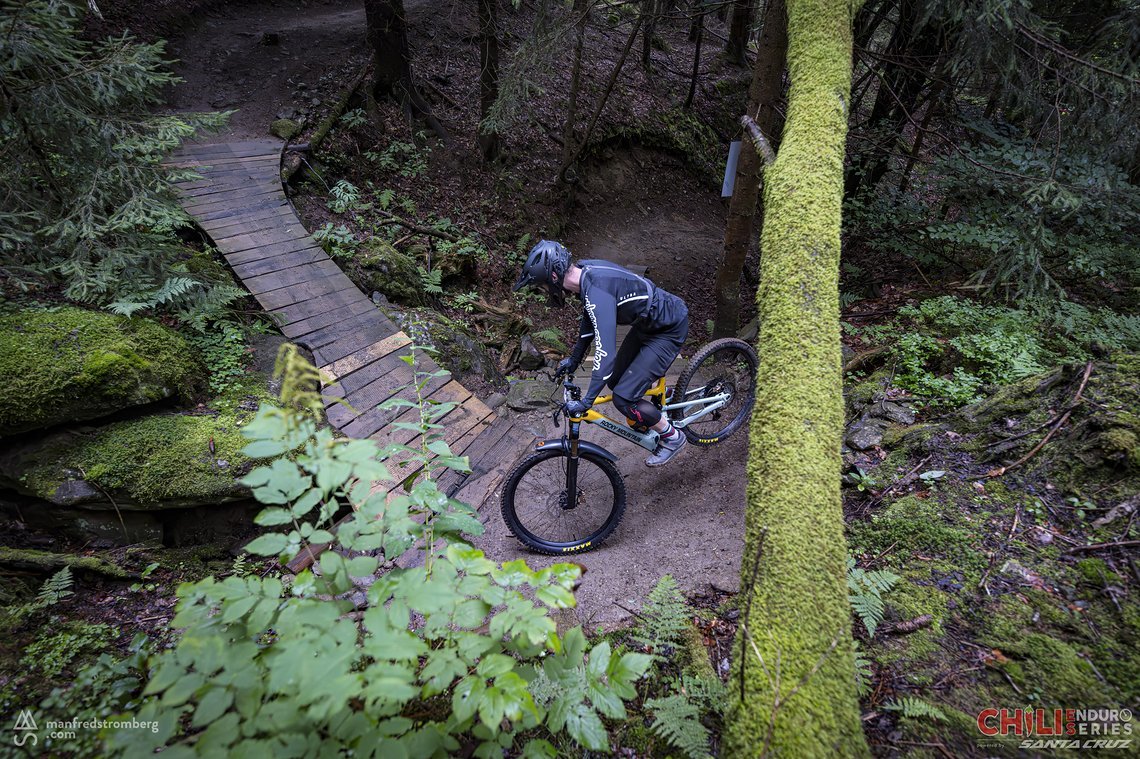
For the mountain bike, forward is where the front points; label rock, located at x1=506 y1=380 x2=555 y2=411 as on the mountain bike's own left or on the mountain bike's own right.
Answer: on the mountain bike's own right

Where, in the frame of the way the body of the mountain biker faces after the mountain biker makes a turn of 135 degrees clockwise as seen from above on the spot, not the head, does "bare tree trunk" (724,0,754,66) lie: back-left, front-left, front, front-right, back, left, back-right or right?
front-left

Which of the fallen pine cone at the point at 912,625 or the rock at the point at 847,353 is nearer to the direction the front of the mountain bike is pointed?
the fallen pine cone

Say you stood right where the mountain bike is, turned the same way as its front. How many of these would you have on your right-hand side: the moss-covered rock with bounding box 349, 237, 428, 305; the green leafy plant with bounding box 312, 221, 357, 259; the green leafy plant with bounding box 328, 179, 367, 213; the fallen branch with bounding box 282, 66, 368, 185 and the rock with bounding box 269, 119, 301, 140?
5

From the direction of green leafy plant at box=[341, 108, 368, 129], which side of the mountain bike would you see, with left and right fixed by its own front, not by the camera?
right

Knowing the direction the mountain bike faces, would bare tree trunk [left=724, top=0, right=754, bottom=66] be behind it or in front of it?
behind

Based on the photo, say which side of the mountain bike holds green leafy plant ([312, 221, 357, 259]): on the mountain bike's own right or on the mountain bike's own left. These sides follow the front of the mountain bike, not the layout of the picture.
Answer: on the mountain bike's own right

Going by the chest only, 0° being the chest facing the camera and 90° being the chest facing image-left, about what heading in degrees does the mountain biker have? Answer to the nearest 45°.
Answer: approximately 90°

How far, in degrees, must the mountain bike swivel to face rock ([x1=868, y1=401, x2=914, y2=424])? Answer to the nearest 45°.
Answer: approximately 135° to its left

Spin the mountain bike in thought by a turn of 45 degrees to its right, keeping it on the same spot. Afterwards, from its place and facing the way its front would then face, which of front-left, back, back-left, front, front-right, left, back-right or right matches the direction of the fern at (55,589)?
front-left

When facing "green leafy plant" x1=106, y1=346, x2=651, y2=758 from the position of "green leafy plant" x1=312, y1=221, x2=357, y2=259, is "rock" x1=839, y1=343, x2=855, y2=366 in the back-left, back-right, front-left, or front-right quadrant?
front-left

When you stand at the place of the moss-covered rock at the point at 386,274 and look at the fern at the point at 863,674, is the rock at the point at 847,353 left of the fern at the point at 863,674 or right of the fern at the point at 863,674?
left
